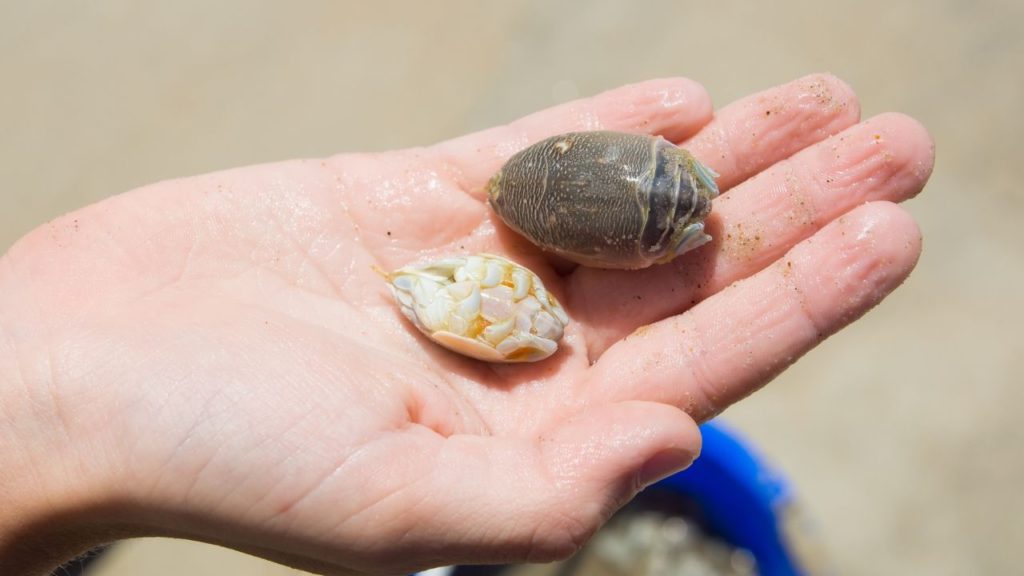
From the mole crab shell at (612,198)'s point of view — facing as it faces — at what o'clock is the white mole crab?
The white mole crab is roughly at 11 o'clock from the mole crab shell.

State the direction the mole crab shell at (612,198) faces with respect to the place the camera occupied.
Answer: facing to the left of the viewer
